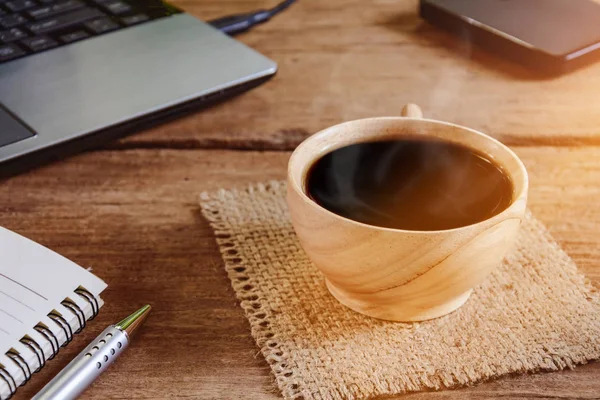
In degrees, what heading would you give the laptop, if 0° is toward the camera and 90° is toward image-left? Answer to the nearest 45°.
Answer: approximately 315°
